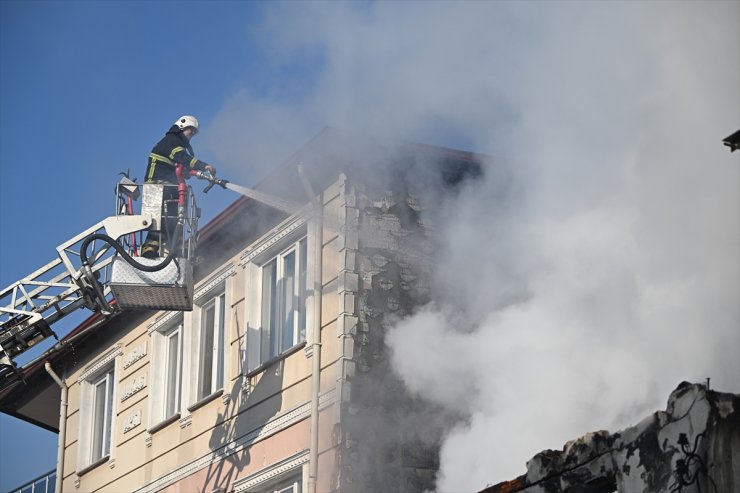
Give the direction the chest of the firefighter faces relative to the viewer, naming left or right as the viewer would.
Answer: facing to the right of the viewer

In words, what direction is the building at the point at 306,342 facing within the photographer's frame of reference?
facing the viewer and to the left of the viewer
